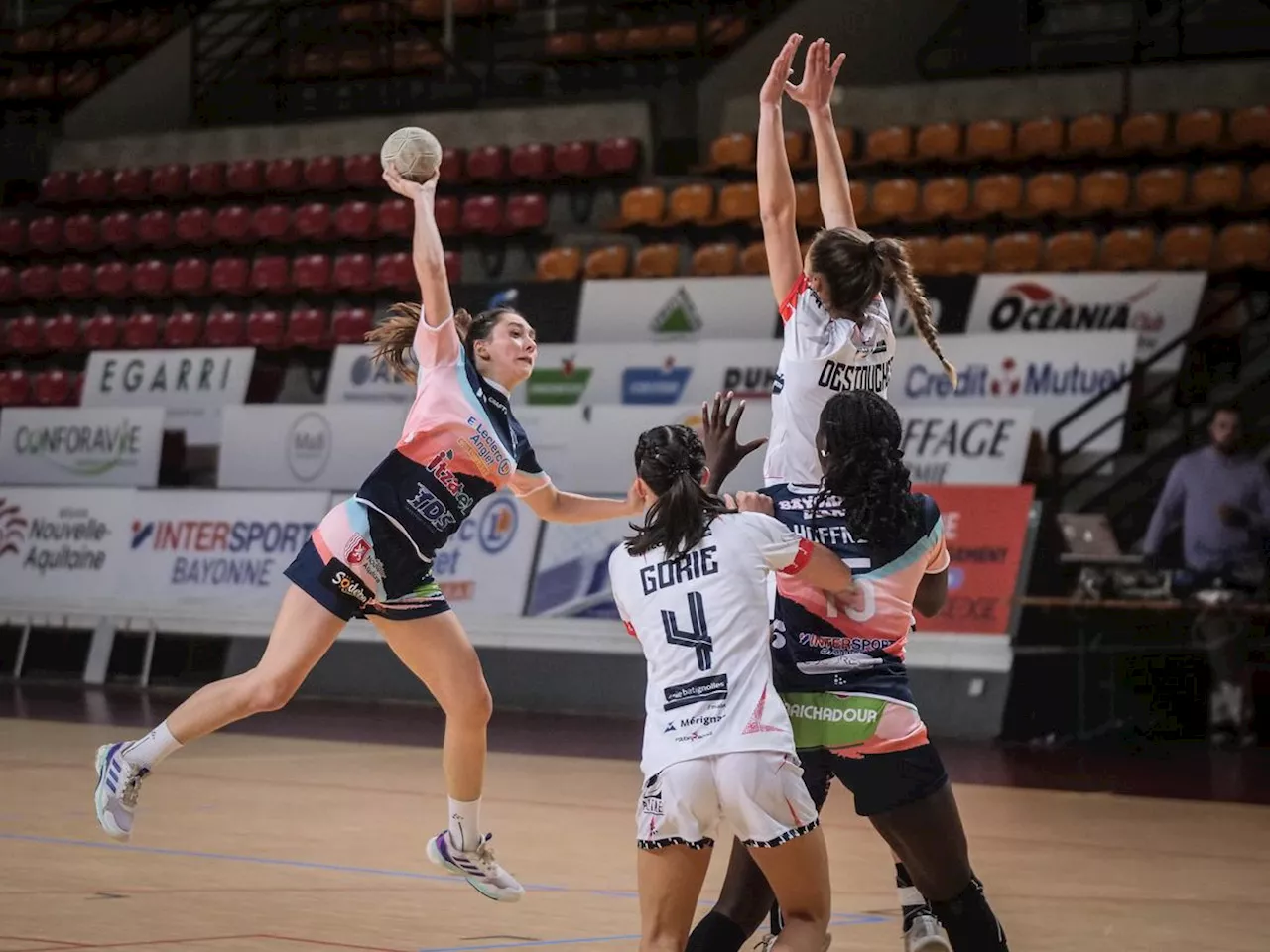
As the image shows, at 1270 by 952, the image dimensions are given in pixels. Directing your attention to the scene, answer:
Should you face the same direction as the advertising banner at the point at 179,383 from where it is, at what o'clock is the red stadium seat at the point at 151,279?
The red stadium seat is roughly at 6 o'clock from the advertising banner.

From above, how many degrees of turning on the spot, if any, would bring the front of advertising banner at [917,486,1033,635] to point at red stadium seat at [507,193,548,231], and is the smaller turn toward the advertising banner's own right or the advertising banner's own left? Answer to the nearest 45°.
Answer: approximately 135° to the advertising banner's own right

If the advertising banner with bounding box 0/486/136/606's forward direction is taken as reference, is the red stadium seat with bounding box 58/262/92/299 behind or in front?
behind

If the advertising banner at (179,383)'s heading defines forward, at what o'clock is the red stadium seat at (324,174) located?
The red stadium seat is roughly at 7 o'clock from the advertising banner.

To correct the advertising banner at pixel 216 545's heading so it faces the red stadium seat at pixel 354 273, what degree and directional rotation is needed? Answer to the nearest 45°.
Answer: approximately 180°

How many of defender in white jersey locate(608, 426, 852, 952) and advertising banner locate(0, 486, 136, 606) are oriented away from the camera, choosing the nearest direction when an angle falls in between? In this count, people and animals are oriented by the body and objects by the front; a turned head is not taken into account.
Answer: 1

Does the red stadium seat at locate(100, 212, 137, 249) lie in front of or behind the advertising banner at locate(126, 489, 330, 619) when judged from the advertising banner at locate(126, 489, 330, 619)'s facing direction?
behind

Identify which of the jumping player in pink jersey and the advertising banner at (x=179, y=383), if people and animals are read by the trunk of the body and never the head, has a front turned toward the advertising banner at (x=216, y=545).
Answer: the advertising banner at (x=179, y=383)

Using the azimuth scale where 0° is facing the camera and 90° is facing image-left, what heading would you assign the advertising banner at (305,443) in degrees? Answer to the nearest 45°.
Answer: approximately 0°
